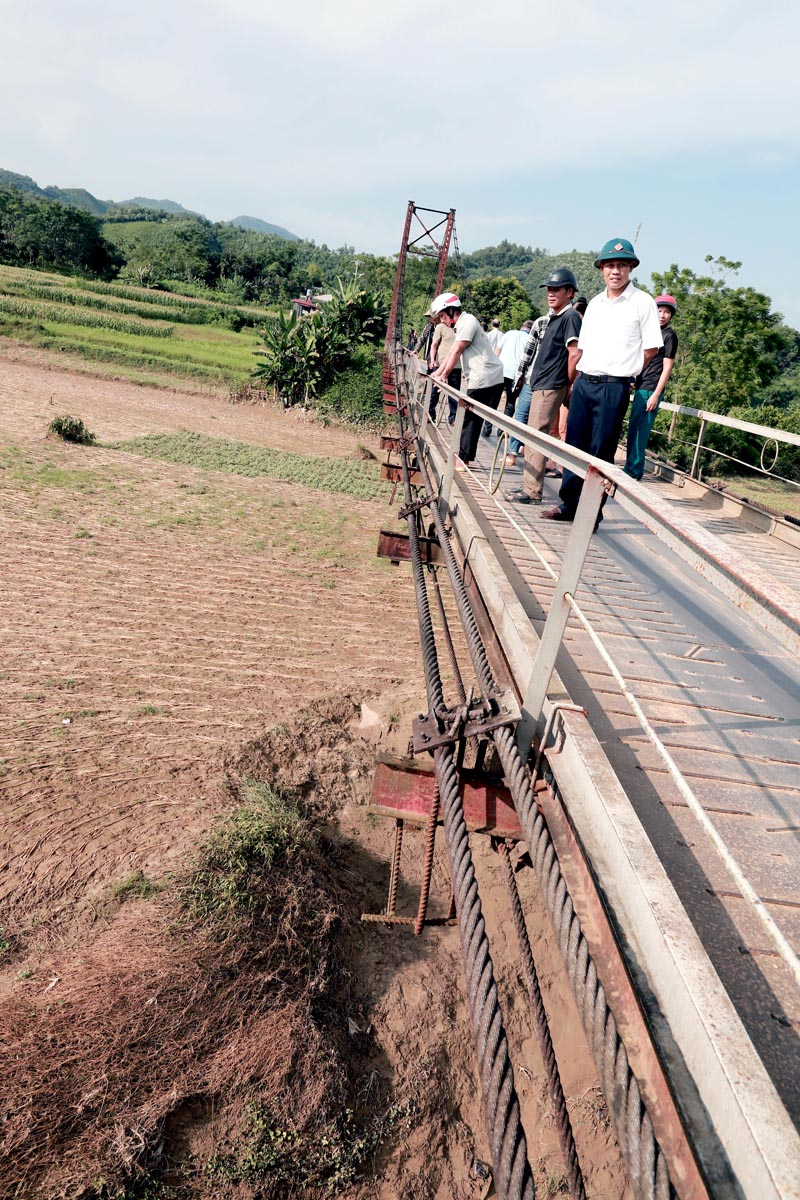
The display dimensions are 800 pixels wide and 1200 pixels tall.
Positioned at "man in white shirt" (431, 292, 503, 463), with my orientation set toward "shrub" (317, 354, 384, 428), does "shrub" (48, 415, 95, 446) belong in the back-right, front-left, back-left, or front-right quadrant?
front-left

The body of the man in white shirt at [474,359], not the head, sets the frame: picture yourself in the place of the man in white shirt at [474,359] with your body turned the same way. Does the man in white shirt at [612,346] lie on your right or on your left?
on your left

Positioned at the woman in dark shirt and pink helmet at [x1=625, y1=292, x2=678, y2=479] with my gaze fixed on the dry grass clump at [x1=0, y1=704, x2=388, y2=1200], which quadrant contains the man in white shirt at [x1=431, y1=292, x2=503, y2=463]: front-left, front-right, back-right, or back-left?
front-right

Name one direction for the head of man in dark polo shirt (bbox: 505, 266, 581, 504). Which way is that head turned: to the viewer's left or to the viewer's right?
to the viewer's left

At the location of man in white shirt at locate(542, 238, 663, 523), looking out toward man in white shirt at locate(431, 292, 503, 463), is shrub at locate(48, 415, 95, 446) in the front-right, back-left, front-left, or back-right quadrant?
front-left

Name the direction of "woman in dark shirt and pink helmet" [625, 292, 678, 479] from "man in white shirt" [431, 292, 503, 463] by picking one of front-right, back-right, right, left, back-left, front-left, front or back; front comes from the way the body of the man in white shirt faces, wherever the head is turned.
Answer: back

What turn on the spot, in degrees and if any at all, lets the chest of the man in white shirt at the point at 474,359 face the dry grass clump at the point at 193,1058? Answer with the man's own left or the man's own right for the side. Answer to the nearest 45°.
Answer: approximately 90° to the man's own left

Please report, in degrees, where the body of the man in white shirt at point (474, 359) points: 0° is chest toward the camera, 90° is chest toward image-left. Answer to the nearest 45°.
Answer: approximately 90°

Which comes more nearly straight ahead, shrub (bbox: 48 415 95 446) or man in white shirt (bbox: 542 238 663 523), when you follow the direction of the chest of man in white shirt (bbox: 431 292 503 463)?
the shrub

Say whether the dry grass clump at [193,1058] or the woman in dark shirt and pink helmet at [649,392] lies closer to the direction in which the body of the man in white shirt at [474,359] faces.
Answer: the dry grass clump

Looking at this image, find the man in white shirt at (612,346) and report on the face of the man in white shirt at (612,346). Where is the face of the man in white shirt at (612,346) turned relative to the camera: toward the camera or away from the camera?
toward the camera
